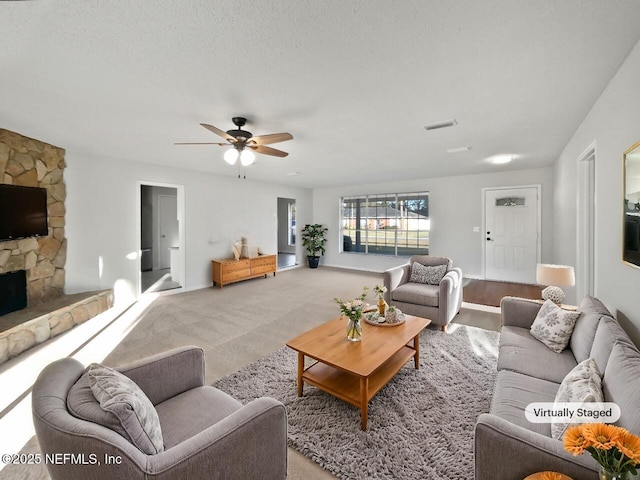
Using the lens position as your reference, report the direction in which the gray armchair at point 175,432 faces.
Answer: facing away from the viewer and to the right of the viewer

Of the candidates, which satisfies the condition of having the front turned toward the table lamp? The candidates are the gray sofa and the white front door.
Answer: the white front door

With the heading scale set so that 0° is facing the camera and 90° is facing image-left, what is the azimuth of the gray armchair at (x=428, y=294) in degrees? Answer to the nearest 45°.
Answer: approximately 45°

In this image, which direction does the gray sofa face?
to the viewer's left

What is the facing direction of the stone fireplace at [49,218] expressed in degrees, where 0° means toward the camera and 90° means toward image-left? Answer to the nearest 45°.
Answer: approximately 315°

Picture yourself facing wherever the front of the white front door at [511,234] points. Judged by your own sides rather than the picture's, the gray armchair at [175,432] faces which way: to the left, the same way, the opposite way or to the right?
the opposite way
